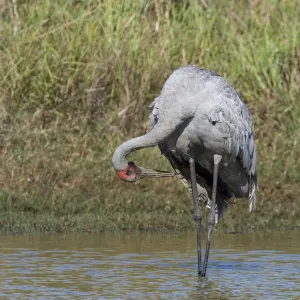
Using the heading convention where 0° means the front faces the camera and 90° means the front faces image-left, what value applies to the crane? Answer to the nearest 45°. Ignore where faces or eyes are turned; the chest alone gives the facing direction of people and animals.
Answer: approximately 45°
